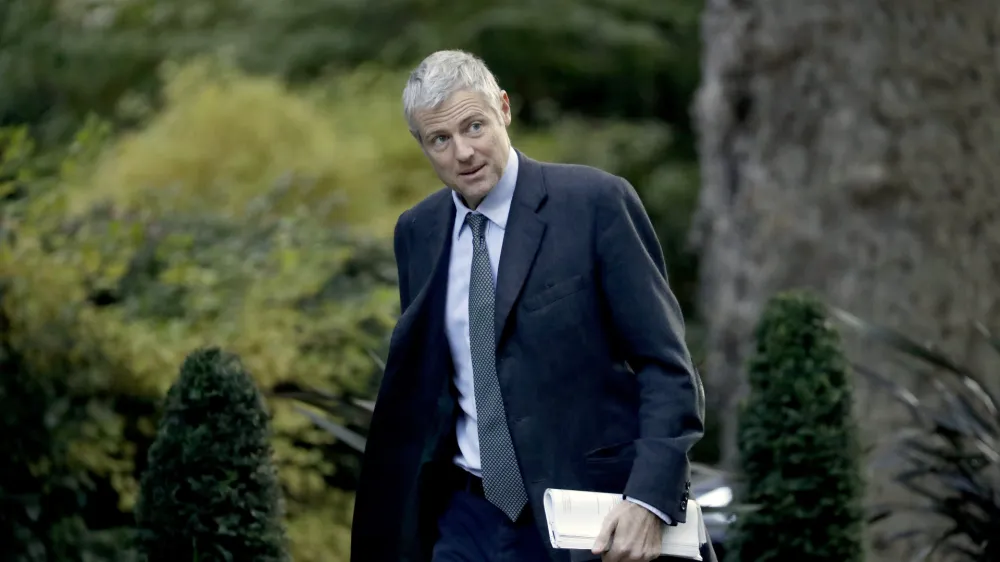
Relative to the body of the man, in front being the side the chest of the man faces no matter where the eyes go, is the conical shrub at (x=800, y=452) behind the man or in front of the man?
behind

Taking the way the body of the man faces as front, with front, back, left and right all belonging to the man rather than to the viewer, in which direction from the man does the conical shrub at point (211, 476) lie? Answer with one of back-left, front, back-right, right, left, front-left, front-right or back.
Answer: right

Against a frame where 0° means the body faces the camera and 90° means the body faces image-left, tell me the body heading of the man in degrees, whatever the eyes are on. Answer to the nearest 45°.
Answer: approximately 45°
